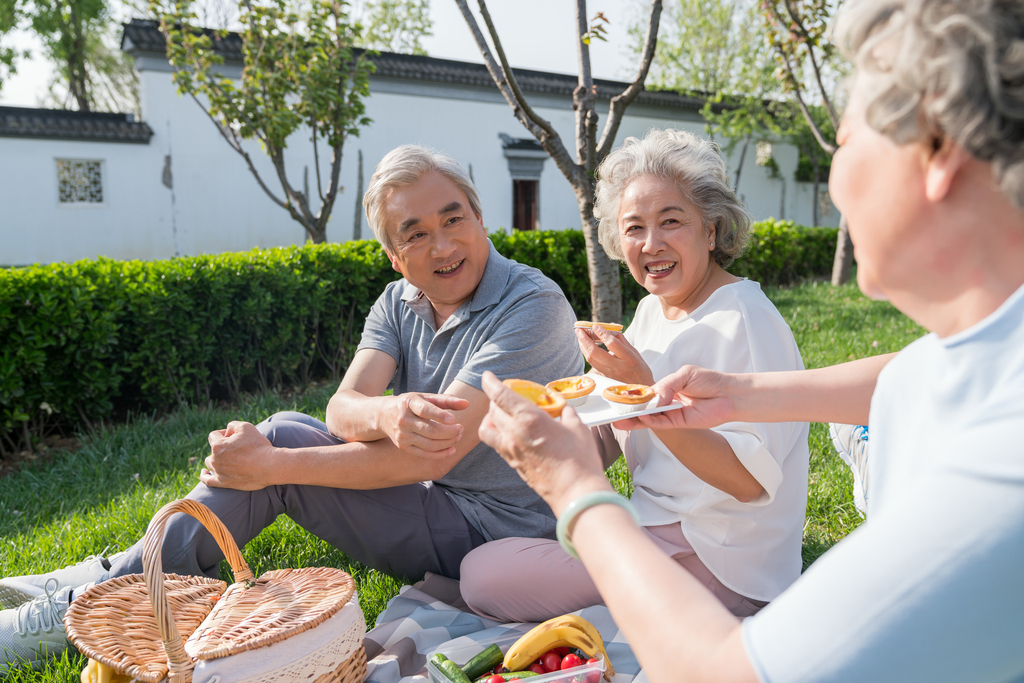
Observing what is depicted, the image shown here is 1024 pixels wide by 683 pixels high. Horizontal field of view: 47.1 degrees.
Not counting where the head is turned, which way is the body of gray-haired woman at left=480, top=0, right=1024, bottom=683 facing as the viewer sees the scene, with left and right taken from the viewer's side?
facing away from the viewer and to the left of the viewer

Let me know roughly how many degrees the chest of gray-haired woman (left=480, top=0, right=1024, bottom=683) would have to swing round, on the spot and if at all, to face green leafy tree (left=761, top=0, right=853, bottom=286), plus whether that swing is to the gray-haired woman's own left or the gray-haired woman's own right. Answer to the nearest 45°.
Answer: approximately 45° to the gray-haired woman's own right

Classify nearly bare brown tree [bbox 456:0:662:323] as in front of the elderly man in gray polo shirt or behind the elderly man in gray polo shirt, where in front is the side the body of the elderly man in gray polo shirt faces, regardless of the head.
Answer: behind

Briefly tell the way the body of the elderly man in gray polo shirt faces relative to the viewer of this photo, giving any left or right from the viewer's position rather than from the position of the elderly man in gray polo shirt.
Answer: facing the viewer and to the left of the viewer

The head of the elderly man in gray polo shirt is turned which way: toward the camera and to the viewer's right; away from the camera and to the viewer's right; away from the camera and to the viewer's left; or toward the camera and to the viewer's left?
toward the camera and to the viewer's right

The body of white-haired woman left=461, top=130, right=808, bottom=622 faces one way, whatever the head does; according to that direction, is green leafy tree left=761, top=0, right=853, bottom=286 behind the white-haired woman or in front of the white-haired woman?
behind

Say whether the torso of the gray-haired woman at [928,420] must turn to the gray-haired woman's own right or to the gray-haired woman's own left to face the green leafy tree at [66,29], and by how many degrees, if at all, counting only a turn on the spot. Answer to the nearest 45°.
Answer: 0° — they already face it

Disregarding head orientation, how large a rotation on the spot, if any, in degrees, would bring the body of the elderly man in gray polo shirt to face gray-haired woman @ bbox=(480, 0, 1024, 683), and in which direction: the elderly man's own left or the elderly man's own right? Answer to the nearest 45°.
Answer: approximately 45° to the elderly man's own left

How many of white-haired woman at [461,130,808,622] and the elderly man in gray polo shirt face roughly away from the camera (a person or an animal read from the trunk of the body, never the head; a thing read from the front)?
0

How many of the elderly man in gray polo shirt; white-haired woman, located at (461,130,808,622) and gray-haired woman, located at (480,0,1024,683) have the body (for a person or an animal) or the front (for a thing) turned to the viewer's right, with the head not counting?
0

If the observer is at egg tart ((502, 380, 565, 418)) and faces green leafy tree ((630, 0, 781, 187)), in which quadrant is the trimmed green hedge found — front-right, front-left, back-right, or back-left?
front-left

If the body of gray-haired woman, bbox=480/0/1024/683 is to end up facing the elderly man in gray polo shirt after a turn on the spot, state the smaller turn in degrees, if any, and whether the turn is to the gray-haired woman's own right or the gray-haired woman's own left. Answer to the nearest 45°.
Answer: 0° — they already face them

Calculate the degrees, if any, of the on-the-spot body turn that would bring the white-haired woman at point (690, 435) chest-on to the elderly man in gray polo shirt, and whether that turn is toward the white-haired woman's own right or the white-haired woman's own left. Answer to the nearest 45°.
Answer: approximately 45° to the white-haired woman's own right
